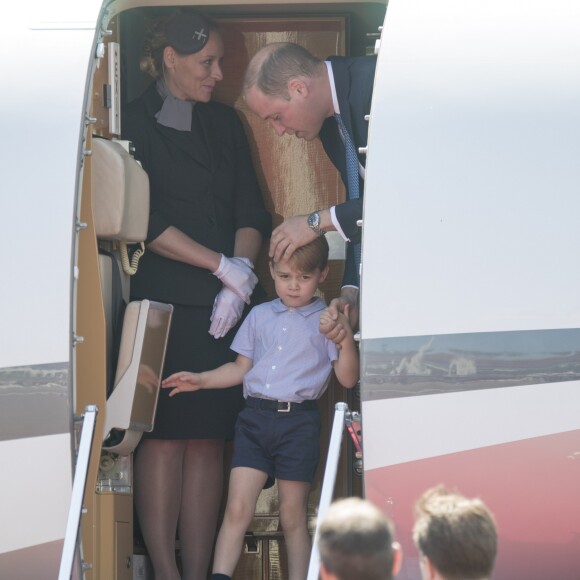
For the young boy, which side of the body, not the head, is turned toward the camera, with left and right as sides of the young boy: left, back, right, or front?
front

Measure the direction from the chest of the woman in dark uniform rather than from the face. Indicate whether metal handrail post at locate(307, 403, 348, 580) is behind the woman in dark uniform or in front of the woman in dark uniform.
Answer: in front

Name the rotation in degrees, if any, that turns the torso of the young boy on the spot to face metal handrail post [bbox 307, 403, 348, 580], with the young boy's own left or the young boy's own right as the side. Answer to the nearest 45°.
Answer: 0° — they already face it

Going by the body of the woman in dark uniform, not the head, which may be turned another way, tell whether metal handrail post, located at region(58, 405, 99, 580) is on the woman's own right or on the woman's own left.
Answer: on the woman's own right

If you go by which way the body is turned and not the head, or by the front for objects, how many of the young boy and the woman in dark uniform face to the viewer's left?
0

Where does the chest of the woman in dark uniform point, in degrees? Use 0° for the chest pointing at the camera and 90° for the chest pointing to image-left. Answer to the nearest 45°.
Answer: approximately 315°
